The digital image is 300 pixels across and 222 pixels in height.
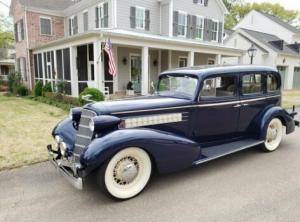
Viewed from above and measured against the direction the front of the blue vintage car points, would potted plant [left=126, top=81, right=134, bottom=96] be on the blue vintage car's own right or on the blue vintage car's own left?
on the blue vintage car's own right

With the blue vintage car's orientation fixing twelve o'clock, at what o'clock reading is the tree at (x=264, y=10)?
The tree is roughly at 5 o'clock from the blue vintage car.

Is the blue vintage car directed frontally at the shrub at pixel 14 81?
no

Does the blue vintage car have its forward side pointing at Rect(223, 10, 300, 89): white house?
no

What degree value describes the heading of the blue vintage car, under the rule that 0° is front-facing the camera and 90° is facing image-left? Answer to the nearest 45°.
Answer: approximately 45°

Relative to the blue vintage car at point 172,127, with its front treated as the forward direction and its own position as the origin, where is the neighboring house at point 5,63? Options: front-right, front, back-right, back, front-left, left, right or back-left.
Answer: right

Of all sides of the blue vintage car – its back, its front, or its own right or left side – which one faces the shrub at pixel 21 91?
right
